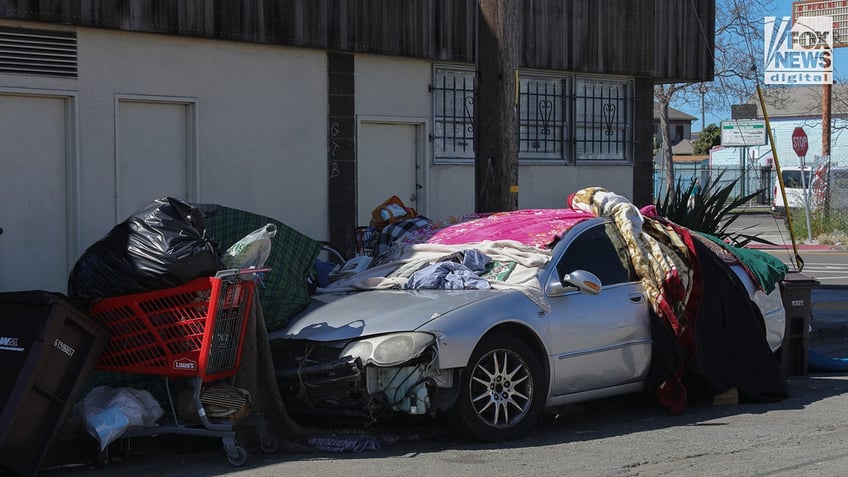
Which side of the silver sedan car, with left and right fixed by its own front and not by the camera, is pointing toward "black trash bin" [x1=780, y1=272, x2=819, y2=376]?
back

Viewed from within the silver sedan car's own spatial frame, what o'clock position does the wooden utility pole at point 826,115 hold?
The wooden utility pole is roughly at 5 o'clock from the silver sedan car.

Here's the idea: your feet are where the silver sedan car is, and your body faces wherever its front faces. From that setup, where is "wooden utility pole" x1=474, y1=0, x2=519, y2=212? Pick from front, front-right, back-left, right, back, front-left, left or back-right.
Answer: back-right

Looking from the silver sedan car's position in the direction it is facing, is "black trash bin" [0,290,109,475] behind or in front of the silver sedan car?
in front

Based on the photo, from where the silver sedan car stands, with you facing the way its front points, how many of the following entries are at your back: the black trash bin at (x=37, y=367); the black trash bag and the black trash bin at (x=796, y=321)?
1

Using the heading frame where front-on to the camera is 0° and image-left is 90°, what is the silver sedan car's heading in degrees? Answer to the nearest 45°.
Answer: approximately 45°

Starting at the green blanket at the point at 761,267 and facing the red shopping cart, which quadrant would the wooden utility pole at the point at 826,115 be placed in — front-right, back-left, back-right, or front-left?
back-right

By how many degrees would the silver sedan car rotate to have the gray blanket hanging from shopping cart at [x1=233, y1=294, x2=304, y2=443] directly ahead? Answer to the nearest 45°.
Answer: approximately 45° to its right
